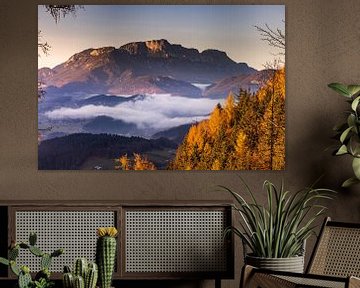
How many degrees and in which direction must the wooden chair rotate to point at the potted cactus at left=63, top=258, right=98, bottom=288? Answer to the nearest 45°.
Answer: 0° — it already faces it

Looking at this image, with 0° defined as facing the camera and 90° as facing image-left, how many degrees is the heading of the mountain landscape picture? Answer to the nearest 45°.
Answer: approximately 0°

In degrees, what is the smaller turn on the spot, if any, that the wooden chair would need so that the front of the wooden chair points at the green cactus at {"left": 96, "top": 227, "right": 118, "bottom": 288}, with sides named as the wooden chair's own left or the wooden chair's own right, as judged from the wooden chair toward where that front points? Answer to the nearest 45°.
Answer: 0° — it already faces it

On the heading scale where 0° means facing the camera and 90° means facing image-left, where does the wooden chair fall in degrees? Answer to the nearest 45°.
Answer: approximately 45°

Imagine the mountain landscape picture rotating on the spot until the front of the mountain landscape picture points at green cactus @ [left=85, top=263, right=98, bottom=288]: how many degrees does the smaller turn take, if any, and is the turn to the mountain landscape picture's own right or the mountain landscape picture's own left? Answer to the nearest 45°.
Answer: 0° — it already faces it

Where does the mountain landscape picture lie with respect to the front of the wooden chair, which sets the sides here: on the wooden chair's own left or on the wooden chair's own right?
on the wooden chair's own right

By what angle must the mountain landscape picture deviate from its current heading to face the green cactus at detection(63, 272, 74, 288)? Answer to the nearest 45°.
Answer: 0° — it already faces it
